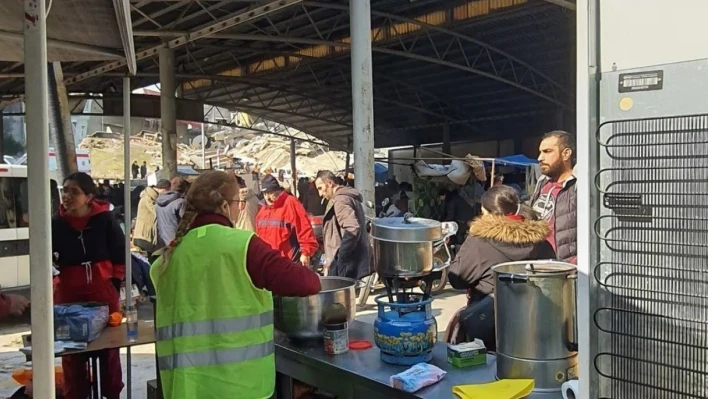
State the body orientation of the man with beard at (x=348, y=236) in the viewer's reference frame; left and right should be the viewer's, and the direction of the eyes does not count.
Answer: facing to the left of the viewer

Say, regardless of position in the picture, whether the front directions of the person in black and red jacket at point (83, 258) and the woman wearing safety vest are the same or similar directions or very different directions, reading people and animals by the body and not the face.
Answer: very different directions

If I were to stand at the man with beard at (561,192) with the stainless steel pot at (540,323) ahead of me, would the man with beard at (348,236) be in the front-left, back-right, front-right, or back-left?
back-right

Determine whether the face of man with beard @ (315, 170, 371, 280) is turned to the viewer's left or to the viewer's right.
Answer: to the viewer's left

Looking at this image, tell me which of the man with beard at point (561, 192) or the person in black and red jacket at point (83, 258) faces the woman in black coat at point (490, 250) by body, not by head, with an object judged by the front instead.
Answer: the man with beard

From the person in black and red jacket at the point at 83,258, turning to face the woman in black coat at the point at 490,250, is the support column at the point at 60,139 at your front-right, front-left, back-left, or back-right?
back-left

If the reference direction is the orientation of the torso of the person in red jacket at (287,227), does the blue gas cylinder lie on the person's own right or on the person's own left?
on the person's own left

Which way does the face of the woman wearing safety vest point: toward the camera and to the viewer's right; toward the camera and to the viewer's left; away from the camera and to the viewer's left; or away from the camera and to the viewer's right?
away from the camera and to the viewer's right

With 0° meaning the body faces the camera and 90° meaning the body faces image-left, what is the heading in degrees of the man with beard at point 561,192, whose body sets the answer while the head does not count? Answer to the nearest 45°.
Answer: approximately 45°

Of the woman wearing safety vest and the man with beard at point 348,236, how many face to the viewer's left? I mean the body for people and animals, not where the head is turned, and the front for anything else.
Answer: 1
